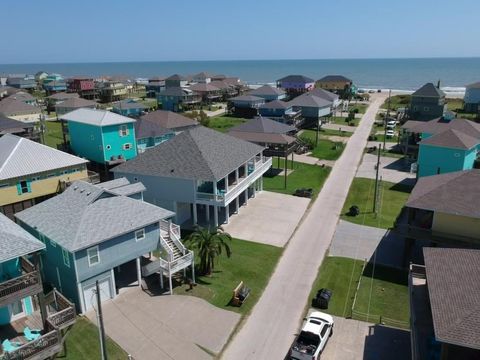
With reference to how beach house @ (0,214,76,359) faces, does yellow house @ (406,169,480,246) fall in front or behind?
in front

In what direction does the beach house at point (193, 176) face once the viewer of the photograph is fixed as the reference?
facing the viewer and to the right of the viewer

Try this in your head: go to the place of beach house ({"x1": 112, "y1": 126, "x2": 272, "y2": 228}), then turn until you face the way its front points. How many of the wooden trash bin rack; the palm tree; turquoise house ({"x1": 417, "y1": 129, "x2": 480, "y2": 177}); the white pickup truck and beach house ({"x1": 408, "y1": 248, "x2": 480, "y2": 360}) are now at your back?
0

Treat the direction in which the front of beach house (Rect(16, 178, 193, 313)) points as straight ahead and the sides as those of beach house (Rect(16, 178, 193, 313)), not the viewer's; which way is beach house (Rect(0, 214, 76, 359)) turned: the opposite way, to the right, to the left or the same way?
the same way

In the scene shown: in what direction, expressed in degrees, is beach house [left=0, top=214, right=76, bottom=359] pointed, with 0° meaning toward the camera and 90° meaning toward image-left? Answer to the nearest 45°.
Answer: approximately 315°

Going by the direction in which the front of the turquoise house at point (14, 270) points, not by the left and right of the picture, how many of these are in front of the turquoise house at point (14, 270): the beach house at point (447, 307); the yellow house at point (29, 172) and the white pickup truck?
2

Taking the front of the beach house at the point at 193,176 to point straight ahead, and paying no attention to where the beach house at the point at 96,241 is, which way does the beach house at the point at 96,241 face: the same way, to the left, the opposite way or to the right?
the same way

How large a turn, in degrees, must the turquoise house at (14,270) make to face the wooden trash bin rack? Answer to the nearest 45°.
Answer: approximately 45° to its left

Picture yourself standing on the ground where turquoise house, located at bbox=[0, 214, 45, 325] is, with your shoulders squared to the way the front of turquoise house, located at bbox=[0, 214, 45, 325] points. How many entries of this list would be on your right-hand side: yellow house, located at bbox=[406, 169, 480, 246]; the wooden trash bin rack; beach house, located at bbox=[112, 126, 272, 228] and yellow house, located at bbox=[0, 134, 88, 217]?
0

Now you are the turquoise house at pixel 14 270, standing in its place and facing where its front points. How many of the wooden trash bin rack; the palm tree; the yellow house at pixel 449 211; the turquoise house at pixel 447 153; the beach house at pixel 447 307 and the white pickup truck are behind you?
0

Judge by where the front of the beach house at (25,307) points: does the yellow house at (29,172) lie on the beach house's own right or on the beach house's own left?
on the beach house's own left

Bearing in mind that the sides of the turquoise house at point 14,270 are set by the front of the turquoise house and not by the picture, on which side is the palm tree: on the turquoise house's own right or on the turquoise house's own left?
on the turquoise house's own left

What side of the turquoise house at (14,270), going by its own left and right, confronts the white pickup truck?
front

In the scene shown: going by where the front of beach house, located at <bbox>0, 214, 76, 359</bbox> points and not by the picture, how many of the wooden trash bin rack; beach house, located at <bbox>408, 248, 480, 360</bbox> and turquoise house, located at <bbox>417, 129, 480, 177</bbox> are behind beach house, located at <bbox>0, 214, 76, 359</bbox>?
0

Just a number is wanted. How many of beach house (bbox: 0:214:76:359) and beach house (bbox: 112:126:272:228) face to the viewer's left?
0

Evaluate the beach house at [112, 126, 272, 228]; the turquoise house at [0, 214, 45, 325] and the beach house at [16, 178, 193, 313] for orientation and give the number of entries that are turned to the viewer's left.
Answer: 0

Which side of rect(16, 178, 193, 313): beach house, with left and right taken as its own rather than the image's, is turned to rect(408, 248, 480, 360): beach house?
front

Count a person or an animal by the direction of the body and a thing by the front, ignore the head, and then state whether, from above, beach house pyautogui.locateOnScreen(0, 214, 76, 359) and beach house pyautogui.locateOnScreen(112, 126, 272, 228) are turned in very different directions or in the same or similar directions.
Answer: same or similar directions

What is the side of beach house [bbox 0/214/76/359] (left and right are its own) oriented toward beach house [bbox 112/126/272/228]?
left

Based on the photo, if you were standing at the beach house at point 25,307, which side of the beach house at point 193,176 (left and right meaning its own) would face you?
right

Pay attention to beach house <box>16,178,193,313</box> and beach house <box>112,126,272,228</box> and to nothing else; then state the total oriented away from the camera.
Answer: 0

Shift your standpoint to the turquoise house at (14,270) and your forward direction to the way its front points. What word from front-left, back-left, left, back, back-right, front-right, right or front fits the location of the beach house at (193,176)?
left

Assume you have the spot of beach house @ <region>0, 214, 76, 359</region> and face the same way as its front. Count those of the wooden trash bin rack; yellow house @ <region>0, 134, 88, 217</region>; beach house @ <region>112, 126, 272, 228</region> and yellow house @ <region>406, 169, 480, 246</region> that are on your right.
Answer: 0
